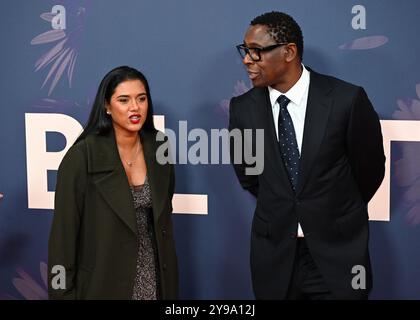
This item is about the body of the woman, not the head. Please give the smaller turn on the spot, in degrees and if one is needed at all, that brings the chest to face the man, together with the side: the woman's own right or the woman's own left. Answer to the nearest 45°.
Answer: approximately 45° to the woman's own left

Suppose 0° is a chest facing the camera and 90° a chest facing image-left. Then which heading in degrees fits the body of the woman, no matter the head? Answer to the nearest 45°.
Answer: approximately 315°
